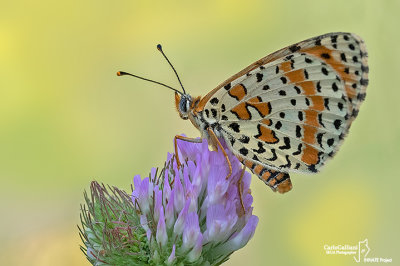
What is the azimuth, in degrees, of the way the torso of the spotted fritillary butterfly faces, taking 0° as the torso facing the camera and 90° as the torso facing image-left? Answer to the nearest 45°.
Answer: approximately 90°
